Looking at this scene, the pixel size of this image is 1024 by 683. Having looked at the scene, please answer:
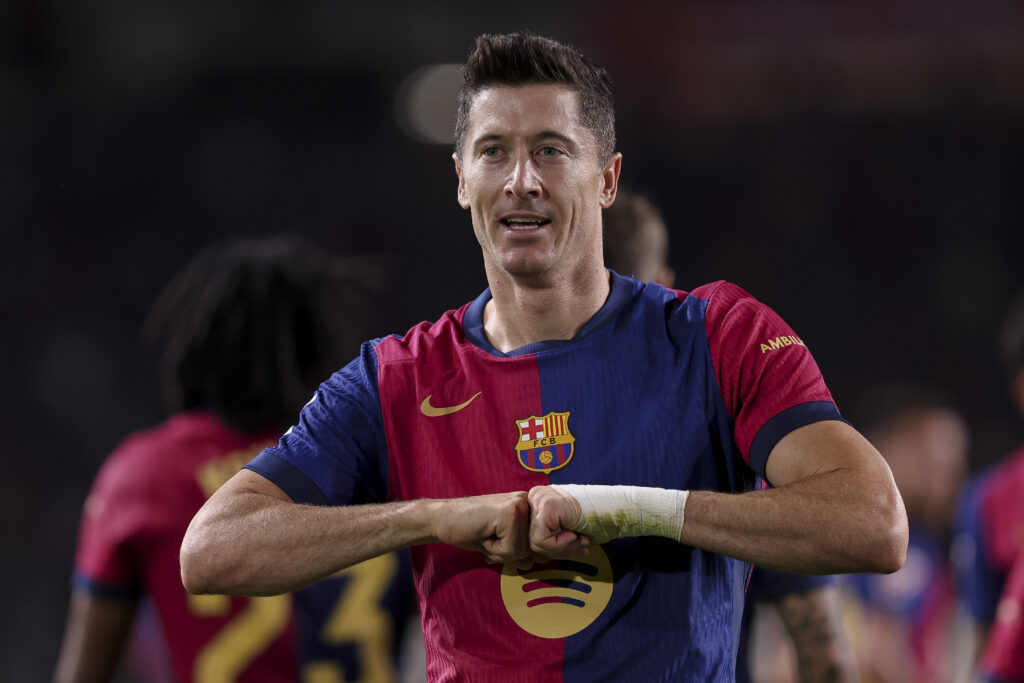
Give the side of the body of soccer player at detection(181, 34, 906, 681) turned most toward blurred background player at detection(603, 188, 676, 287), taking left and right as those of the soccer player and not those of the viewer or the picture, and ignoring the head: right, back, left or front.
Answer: back

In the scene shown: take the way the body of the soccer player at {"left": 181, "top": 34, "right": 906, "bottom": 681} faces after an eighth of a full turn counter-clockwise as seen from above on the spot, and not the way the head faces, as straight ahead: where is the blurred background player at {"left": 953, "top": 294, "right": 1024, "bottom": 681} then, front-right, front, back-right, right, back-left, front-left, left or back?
left

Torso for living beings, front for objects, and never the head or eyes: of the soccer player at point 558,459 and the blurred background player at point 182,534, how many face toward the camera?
1

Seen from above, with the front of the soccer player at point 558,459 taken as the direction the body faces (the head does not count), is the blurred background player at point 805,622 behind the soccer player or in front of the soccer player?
behind

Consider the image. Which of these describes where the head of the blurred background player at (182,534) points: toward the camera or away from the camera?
away from the camera

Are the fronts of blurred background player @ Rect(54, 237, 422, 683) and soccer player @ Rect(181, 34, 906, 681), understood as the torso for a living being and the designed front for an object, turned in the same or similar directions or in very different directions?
very different directions

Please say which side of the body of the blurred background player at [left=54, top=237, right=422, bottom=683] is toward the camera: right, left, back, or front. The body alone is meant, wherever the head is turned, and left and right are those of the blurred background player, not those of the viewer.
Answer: back

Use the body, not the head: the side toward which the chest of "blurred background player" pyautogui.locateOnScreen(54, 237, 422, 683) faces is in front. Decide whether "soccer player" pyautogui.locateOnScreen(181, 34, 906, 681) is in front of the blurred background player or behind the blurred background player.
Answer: behind

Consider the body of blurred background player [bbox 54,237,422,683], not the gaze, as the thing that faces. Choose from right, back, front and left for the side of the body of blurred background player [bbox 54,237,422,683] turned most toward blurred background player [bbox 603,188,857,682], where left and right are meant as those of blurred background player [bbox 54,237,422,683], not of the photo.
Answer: right

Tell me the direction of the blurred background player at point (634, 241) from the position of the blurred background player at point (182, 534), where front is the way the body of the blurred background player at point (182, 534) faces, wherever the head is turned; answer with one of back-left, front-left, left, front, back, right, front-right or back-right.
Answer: right
